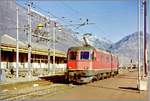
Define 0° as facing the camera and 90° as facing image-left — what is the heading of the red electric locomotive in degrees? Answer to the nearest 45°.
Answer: approximately 45°
